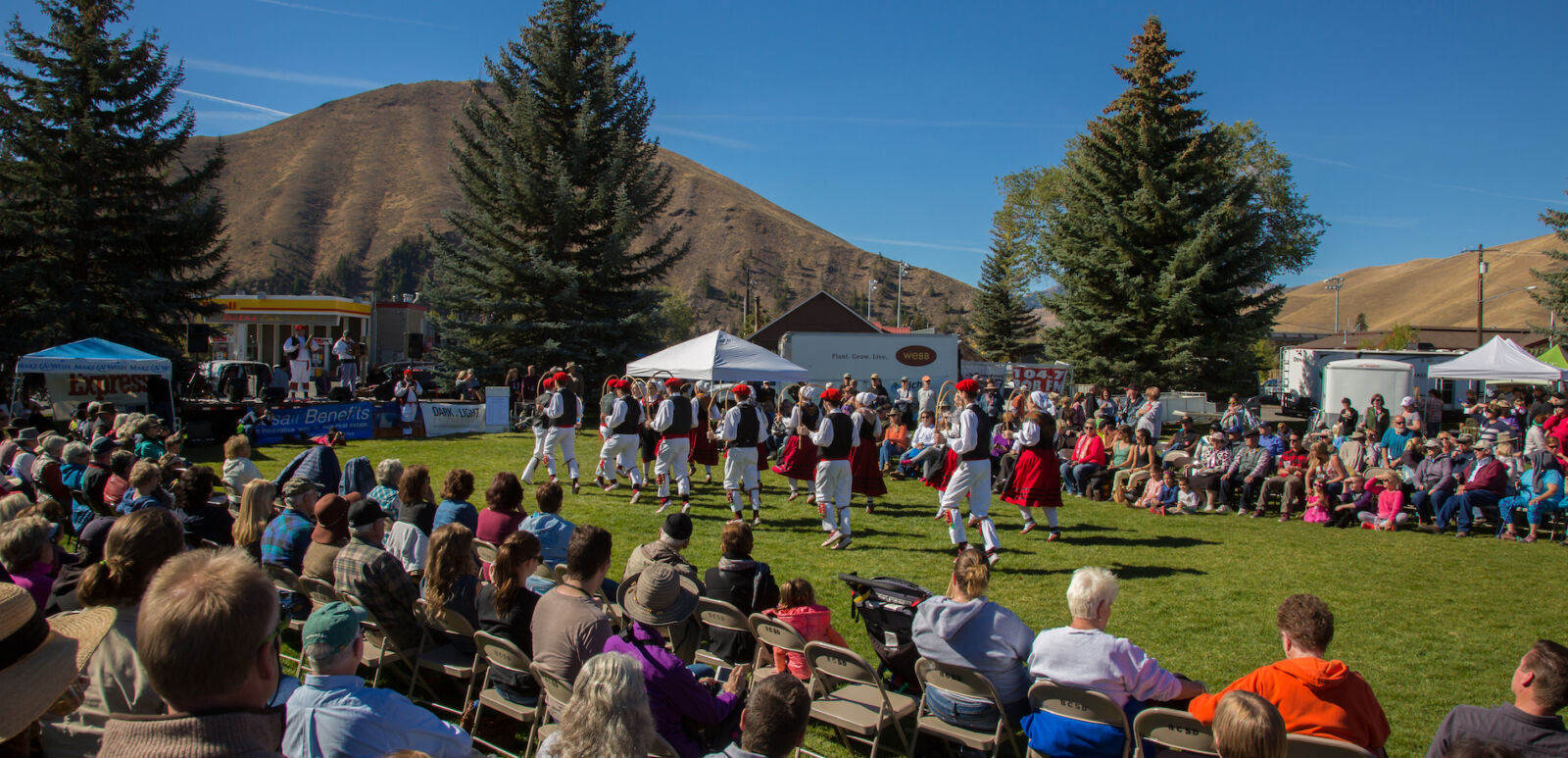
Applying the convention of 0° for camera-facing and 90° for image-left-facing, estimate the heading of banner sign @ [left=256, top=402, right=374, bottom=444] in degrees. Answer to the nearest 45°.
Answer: approximately 0°

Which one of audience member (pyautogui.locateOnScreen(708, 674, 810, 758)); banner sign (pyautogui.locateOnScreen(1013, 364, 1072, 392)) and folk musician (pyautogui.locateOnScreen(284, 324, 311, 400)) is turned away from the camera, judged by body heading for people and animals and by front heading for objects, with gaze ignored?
the audience member

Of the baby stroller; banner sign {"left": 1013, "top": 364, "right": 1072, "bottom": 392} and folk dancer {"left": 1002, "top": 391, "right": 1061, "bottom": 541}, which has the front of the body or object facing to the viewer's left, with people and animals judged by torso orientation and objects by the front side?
the folk dancer

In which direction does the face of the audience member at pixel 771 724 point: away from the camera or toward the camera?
away from the camera

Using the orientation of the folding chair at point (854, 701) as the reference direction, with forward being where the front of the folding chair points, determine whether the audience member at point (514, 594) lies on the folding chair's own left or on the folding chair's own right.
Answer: on the folding chair's own left

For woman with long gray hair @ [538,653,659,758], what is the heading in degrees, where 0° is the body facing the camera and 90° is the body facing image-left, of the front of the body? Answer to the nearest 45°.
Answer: approximately 180°

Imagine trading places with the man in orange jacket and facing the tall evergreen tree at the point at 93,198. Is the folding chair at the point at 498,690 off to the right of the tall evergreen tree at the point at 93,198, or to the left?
left

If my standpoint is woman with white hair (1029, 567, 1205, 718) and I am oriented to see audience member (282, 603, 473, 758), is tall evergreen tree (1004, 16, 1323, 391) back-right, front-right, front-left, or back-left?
back-right

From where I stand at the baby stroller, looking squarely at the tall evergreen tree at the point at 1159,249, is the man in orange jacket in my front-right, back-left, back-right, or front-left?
back-right

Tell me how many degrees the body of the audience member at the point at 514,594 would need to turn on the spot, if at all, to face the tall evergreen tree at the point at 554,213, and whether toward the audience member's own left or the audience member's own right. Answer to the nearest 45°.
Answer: approximately 45° to the audience member's own left

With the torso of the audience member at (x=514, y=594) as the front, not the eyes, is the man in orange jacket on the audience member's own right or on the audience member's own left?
on the audience member's own right
